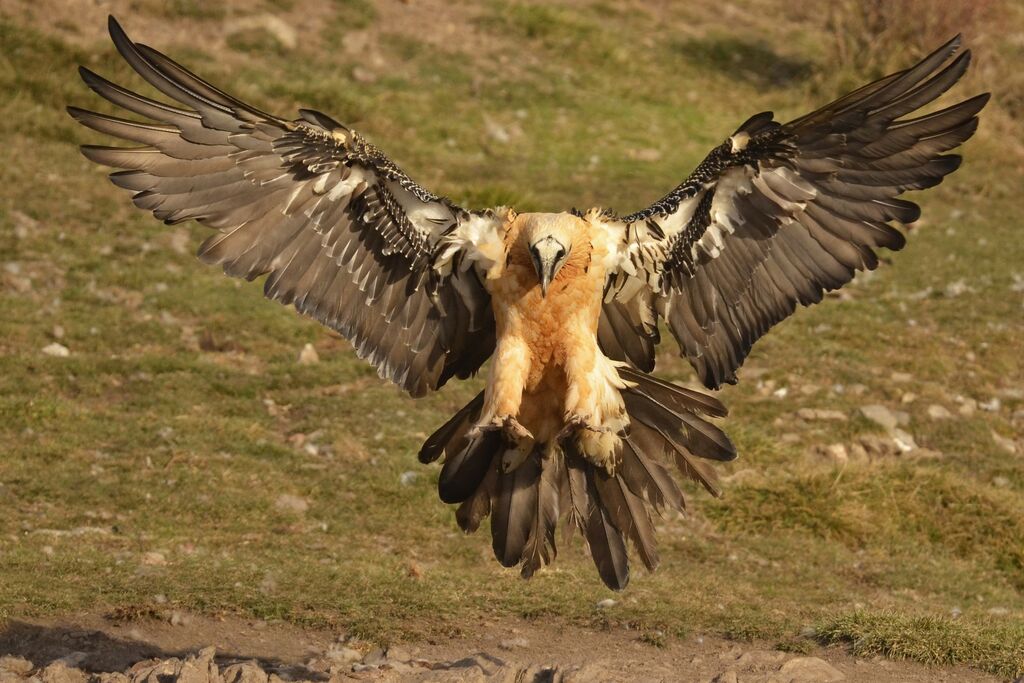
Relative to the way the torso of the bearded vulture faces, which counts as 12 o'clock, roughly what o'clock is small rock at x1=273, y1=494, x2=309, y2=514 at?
The small rock is roughly at 5 o'clock from the bearded vulture.

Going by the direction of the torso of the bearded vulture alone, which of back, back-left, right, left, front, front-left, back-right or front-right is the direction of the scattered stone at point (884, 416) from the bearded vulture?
back-left

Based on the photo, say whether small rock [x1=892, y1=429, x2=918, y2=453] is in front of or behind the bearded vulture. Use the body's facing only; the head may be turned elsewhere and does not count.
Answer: behind

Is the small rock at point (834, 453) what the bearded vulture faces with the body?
no

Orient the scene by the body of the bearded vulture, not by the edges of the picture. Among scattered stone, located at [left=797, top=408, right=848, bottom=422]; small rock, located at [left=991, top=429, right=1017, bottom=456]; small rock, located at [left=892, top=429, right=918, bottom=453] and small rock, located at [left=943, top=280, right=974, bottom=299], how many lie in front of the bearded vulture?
0

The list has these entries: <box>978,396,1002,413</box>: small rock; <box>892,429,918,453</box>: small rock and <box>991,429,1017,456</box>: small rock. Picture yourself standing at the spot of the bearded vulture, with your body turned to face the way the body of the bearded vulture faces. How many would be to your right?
0

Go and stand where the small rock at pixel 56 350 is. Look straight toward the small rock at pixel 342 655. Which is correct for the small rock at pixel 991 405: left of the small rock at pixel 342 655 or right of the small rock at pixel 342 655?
left

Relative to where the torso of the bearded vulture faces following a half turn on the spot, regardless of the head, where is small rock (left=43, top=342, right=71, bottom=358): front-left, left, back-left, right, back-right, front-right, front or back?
front-left

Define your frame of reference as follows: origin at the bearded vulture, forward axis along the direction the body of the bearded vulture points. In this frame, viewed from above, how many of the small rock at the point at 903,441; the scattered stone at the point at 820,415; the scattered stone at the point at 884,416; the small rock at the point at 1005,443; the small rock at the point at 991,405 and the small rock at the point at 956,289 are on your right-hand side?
0

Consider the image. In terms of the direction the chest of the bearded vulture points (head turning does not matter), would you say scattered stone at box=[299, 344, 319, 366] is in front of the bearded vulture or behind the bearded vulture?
behind

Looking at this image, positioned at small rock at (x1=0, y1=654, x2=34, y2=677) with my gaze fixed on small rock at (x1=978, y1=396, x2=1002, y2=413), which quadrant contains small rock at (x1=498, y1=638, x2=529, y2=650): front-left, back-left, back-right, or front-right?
front-right

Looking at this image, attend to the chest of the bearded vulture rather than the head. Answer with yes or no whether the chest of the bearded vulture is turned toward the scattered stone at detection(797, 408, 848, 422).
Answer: no

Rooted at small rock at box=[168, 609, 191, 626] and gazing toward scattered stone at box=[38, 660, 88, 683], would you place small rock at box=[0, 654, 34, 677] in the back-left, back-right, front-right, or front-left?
front-right

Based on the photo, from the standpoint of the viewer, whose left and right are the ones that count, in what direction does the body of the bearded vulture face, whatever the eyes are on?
facing the viewer

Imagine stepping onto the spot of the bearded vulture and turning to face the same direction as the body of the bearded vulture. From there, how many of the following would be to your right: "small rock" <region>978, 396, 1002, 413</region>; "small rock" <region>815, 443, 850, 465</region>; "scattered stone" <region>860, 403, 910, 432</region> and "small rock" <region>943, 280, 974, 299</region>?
0

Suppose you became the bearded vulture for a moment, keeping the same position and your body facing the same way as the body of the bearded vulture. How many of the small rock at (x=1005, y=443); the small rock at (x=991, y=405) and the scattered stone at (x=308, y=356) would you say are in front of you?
0

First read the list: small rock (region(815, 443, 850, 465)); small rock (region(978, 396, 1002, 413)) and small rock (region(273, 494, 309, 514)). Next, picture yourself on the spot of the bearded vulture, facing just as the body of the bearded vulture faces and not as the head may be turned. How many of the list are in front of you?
0
